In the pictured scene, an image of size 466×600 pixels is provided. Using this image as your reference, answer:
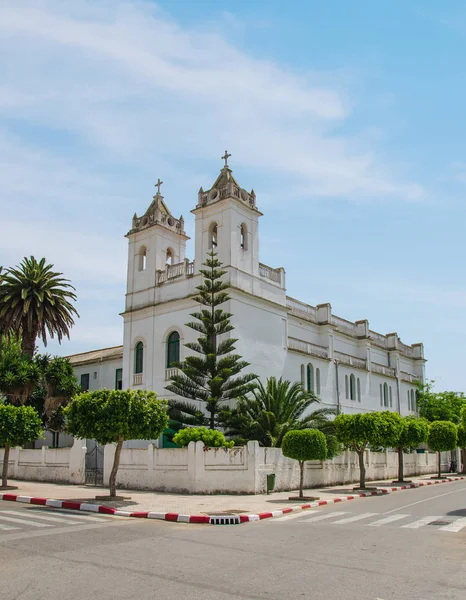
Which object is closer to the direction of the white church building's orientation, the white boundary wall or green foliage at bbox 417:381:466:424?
the white boundary wall

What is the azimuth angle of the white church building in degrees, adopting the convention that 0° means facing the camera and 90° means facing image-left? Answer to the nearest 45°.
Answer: approximately 45°

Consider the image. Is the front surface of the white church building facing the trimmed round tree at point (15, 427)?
yes

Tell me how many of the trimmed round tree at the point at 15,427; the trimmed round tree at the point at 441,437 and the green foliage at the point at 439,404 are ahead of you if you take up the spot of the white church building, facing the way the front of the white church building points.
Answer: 1

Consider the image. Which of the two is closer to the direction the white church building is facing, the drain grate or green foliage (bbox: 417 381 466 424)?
the drain grate

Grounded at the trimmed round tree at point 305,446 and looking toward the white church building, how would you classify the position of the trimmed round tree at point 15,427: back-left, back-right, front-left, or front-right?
front-left

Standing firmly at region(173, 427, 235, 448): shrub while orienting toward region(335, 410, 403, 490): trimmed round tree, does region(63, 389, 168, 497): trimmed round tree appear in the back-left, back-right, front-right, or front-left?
back-right

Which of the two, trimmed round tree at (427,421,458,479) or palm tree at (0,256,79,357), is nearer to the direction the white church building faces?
the palm tree

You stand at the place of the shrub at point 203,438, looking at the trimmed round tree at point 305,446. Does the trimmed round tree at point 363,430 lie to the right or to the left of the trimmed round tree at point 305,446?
left

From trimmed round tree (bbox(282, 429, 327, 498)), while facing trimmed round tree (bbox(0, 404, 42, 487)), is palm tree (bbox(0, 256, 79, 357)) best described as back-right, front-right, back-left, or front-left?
front-right

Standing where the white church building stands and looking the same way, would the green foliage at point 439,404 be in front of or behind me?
behind

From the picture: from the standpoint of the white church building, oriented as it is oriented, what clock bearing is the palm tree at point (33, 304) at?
The palm tree is roughly at 2 o'clock from the white church building.
